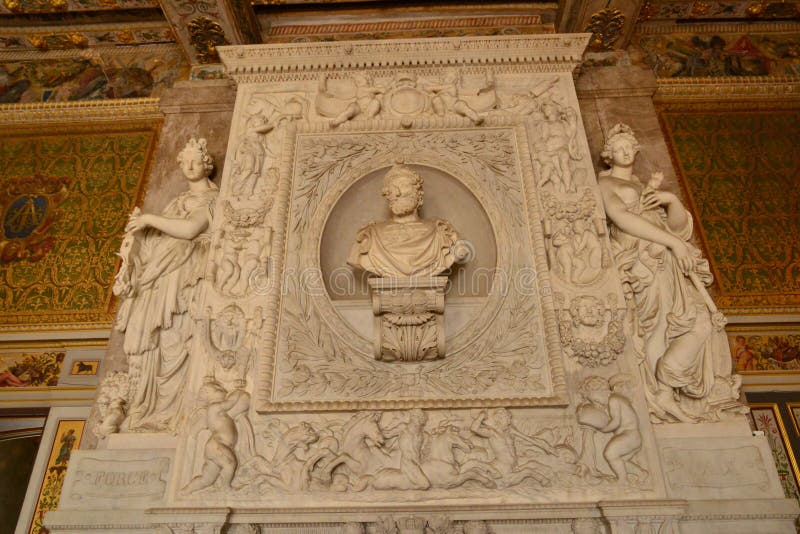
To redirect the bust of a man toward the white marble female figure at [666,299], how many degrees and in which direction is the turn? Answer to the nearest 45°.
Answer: approximately 90° to its left

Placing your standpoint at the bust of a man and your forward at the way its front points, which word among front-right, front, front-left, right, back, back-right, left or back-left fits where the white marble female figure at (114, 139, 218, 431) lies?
right

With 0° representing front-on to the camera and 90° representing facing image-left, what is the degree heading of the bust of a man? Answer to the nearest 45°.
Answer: approximately 0°
